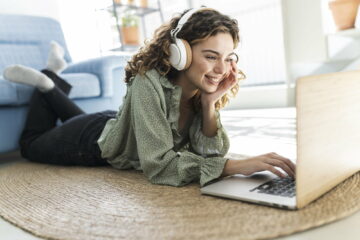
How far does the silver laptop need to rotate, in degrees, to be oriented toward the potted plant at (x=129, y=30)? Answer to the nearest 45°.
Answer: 0° — it already faces it

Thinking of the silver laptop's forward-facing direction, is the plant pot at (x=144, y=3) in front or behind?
in front

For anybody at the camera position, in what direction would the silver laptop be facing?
facing away from the viewer and to the left of the viewer

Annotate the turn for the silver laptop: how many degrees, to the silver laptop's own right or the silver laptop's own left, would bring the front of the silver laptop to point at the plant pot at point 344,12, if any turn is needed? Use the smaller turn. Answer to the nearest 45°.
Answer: approximately 45° to the silver laptop's own right

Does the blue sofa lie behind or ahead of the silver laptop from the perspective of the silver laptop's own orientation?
ahead

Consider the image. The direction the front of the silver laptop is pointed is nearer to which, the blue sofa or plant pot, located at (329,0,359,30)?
the blue sofa

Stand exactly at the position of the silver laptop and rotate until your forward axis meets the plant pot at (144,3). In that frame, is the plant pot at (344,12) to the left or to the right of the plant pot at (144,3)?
right
